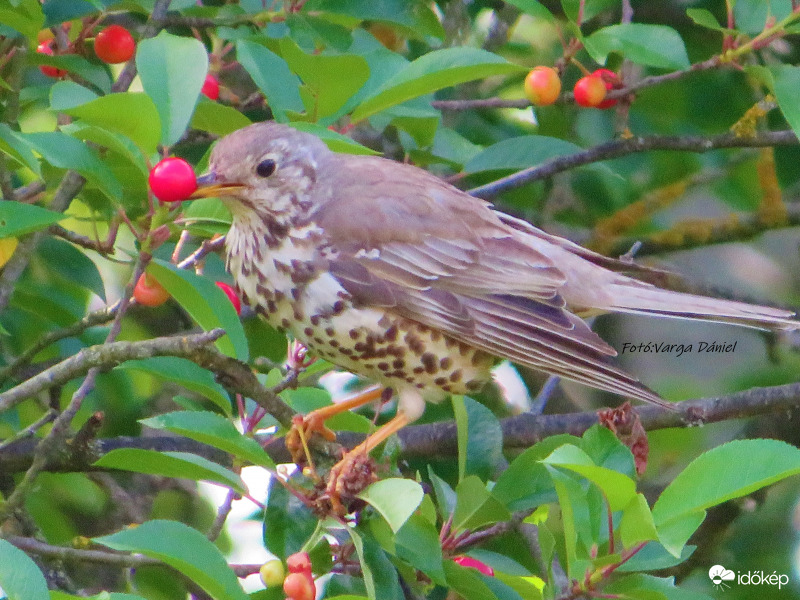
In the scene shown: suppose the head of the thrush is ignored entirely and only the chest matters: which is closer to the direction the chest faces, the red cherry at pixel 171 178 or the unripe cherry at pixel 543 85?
the red cherry

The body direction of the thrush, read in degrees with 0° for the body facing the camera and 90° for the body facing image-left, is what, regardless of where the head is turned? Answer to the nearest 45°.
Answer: approximately 90°

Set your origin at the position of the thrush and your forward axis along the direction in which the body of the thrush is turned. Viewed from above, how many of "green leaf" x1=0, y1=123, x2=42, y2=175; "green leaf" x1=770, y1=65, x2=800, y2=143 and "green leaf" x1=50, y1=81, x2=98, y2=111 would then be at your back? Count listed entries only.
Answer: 1

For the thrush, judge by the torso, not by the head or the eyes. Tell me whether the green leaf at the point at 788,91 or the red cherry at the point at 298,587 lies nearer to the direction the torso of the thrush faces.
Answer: the red cherry

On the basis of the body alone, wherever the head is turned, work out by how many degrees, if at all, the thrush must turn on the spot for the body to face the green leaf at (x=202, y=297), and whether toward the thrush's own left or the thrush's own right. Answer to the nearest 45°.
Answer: approximately 45° to the thrush's own left

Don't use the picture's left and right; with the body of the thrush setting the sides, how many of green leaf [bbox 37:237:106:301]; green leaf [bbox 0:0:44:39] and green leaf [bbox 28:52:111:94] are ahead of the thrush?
3
